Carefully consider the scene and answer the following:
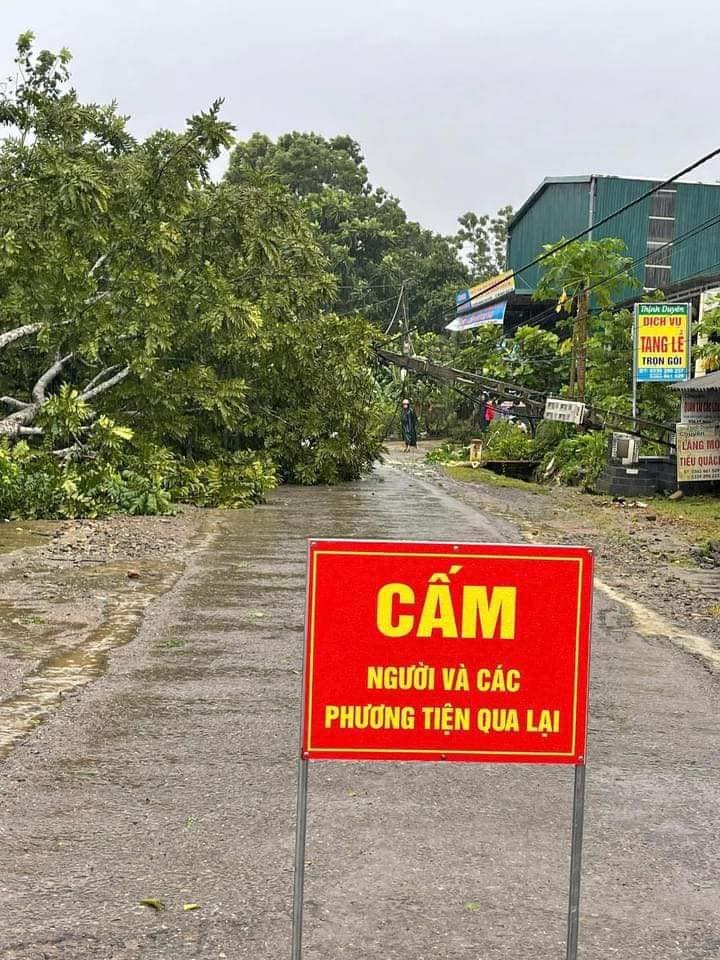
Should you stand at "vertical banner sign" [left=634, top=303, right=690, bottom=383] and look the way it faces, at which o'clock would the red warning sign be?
The red warning sign is roughly at 12 o'clock from the vertical banner sign.

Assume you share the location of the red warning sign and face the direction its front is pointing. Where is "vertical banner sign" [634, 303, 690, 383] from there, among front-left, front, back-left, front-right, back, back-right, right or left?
back

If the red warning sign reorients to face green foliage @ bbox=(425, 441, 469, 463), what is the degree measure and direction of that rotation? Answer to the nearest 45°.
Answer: approximately 180°

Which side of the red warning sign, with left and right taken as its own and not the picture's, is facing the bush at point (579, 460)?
back

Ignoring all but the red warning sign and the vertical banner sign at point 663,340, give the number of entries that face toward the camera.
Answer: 2

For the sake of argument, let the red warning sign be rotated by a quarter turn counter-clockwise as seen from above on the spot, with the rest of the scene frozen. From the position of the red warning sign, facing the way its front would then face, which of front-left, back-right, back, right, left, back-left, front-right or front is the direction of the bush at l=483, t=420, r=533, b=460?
left

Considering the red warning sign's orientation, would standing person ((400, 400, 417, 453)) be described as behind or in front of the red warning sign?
behind

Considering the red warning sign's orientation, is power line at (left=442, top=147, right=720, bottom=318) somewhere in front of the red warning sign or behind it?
behind

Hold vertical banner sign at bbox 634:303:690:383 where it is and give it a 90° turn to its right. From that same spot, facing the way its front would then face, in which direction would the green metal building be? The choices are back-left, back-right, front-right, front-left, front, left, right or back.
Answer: right

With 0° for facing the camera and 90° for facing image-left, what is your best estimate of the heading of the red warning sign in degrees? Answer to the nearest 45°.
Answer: approximately 0°
